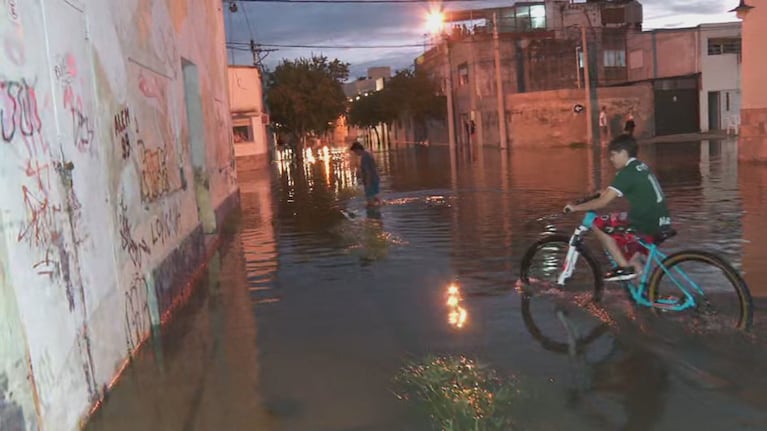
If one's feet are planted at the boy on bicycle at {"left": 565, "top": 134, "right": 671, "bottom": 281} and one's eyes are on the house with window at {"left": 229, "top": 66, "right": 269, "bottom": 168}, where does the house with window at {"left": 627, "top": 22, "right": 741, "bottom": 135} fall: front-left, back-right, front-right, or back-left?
front-right

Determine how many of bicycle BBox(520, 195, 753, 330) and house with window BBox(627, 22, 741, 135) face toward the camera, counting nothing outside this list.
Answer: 1

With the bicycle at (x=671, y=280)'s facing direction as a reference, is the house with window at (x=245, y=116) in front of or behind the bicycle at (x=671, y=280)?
in front

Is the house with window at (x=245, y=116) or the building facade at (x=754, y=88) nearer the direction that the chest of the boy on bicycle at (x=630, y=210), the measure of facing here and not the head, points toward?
the house with window

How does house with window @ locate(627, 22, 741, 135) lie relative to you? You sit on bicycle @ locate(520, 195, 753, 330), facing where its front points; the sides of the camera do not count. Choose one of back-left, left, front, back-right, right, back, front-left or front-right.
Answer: front-right

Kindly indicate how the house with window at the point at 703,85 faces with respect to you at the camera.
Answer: facing the viewer

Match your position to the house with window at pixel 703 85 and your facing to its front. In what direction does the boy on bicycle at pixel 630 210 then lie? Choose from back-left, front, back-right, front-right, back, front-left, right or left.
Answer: front

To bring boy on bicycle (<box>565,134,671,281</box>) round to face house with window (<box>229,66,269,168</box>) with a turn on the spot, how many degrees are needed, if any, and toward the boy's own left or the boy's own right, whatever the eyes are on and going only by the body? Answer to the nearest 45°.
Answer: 0° — they already face it

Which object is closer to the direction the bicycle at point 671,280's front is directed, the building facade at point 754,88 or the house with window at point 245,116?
the house with window

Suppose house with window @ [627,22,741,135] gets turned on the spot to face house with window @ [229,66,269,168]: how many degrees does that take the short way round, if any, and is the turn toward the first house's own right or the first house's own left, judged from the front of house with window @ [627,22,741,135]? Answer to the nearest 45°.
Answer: approximately 45° to the first house's own right

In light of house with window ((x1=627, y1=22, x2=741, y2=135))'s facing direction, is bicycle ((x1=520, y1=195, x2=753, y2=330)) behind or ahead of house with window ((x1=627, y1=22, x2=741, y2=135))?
ahead

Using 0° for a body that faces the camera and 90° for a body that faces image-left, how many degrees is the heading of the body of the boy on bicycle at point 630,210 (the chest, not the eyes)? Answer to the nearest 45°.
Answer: approximately 135°

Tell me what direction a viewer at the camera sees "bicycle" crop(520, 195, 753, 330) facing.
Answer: facing away from the viewer and to the left of the viewer

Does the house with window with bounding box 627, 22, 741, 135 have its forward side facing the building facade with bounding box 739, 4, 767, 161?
yes
